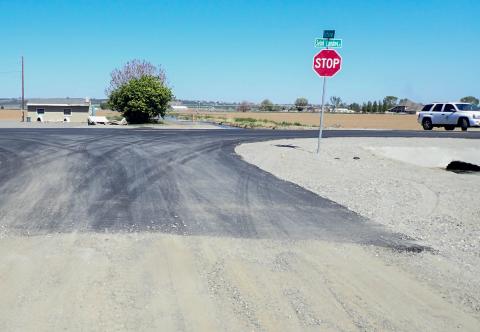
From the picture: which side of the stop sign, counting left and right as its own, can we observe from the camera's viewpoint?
front

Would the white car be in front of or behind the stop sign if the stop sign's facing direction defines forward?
behind

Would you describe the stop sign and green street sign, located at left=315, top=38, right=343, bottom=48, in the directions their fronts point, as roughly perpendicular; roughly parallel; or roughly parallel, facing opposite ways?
roughly parallel

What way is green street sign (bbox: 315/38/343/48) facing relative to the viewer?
toward the camera

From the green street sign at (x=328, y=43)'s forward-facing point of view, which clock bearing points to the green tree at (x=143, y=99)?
The green tree is roughly at 5 o'clock from the green street sign.

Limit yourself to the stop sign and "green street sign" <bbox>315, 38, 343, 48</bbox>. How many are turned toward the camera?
2

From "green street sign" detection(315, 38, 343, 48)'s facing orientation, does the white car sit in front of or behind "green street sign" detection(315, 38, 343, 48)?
behind

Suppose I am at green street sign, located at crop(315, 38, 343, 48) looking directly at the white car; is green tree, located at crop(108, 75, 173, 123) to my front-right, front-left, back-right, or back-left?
front-left

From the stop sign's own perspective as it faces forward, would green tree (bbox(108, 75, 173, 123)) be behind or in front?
behind
